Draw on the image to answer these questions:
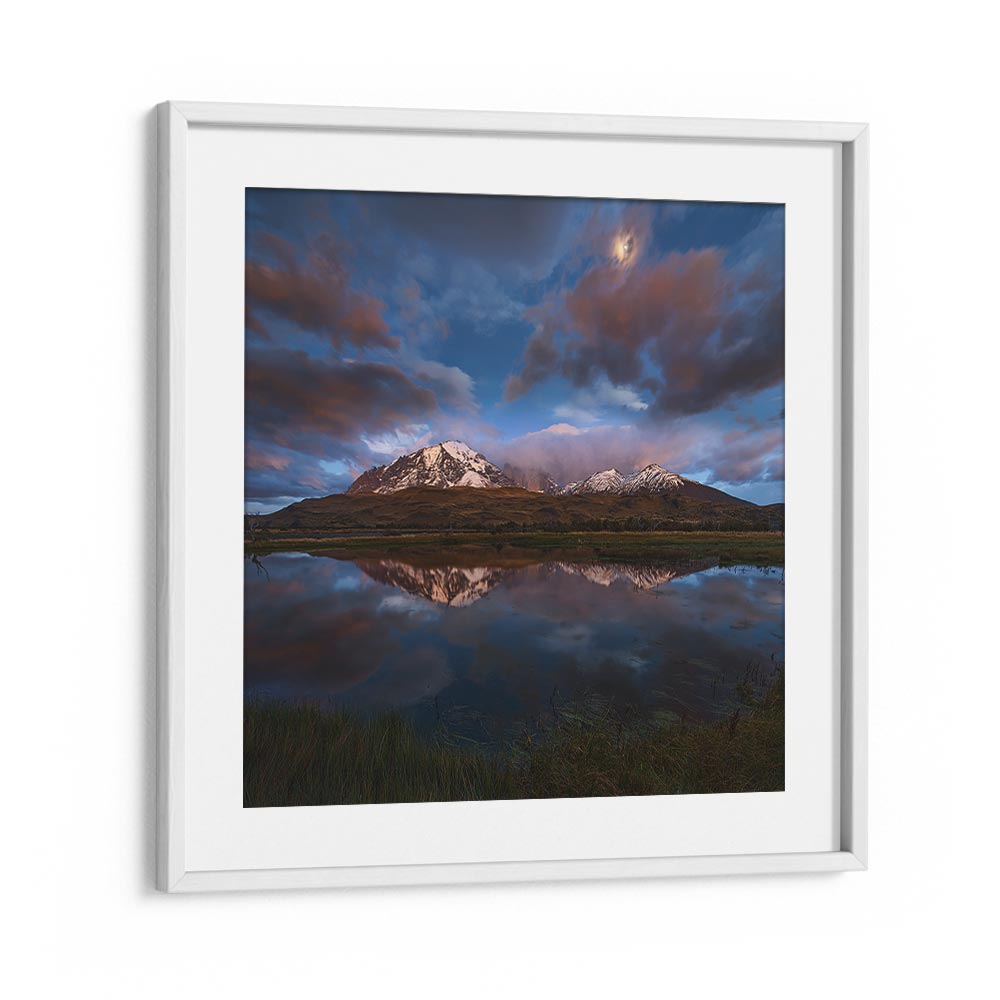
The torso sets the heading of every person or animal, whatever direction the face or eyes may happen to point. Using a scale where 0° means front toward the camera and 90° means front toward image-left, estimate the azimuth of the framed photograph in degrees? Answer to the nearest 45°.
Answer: approximately 315°
